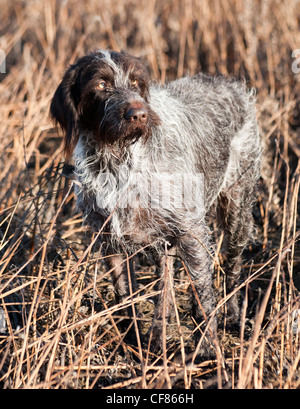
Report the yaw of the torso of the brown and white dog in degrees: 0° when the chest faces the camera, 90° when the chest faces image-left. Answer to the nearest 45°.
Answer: approximately 45°
